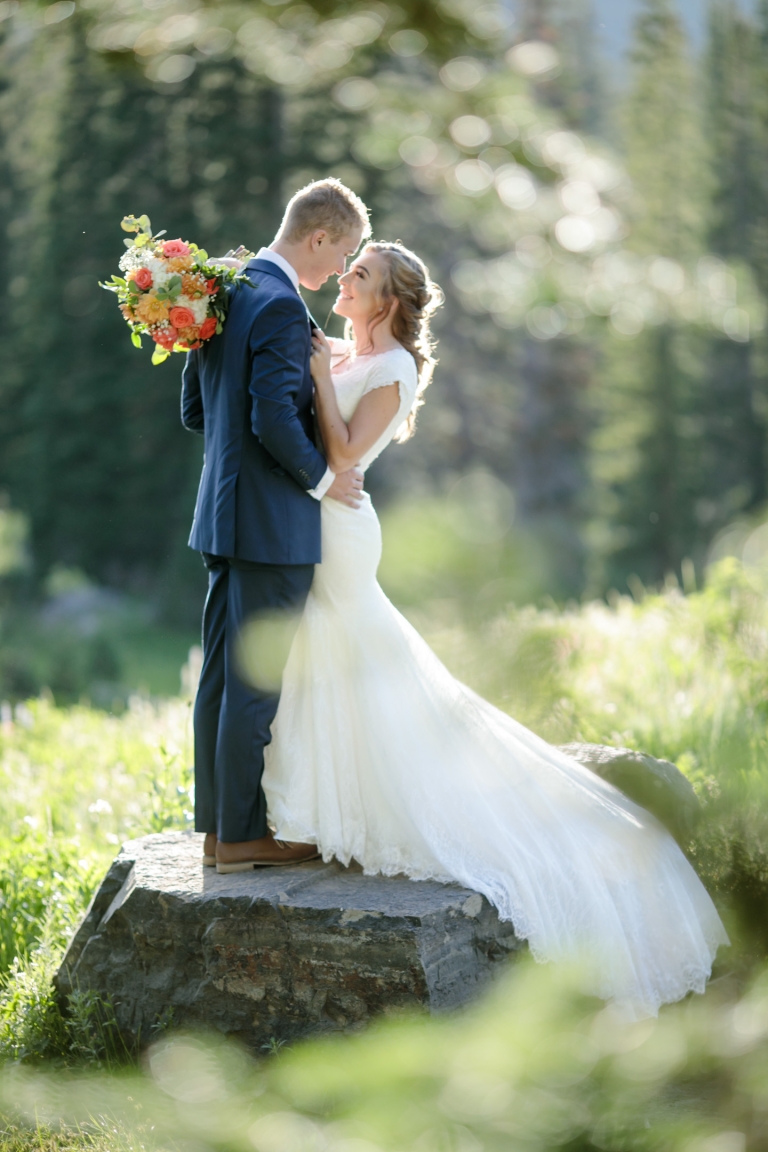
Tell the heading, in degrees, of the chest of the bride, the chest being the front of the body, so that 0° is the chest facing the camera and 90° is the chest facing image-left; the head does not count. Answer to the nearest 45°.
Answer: approximately 90°

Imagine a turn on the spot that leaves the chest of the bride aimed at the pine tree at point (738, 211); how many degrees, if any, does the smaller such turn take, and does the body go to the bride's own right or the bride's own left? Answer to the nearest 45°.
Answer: approximately 90° to the bride's own right

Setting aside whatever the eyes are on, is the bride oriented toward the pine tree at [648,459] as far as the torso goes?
no

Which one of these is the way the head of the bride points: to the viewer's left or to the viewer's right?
to the viewer's left

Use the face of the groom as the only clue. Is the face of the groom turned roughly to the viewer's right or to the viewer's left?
to the viewer's right
